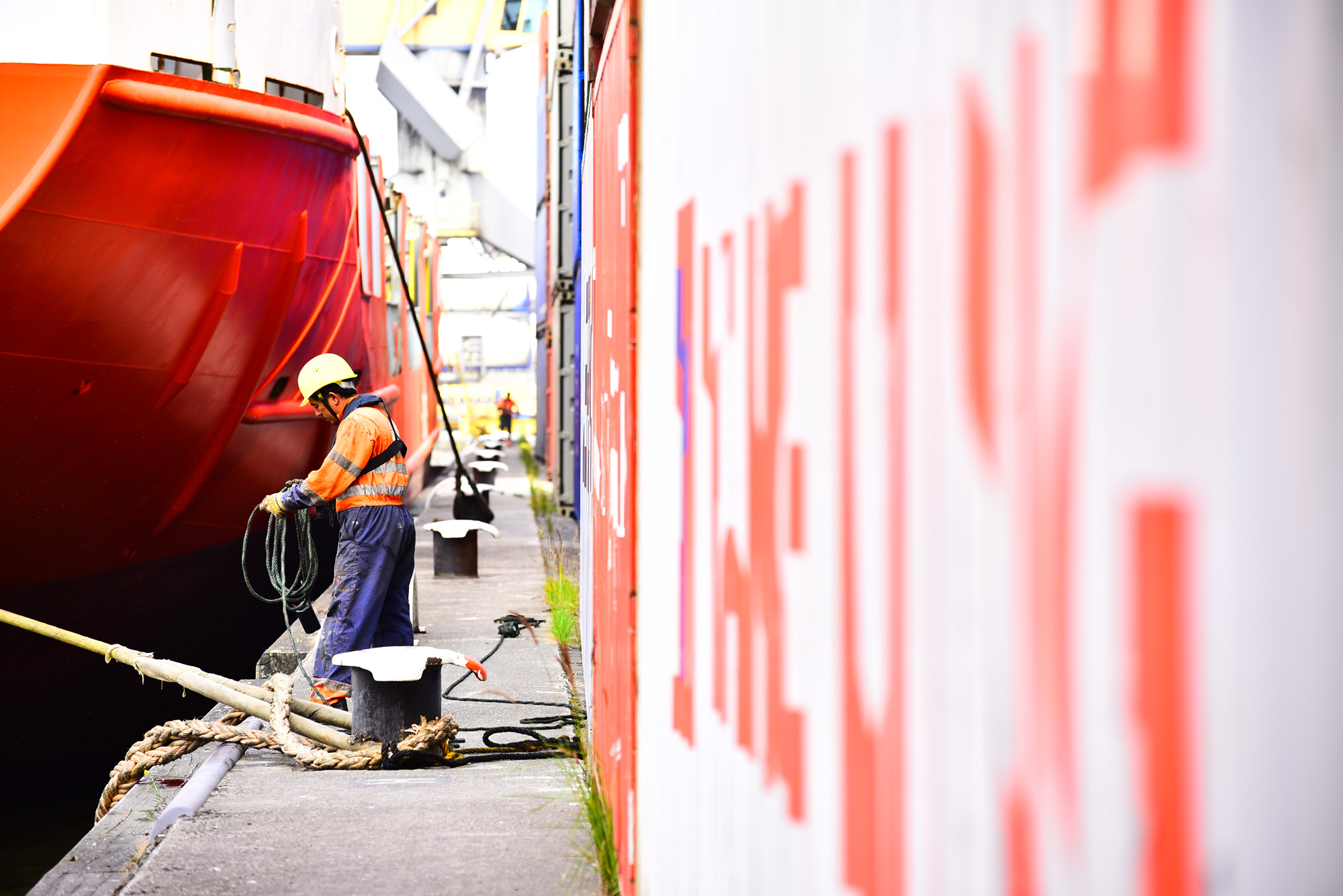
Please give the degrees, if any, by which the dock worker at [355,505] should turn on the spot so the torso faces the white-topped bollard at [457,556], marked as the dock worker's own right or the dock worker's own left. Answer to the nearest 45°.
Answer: approximately 90° to the dock worker's own right

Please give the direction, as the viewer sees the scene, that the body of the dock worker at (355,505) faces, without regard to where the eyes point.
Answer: to the viewer's left

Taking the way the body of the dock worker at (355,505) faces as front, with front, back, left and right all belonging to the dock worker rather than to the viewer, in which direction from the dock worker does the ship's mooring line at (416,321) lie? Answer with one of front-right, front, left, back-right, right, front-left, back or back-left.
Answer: right

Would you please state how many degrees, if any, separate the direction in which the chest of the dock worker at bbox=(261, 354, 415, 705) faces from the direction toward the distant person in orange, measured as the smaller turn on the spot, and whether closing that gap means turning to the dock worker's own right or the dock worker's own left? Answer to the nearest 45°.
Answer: approximately 90° to the dock worker's own right

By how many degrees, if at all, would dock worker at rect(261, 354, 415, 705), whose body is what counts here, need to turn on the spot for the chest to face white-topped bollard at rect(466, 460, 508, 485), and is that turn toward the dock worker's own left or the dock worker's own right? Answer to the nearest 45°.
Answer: approximately 90° to the dock worker's own right

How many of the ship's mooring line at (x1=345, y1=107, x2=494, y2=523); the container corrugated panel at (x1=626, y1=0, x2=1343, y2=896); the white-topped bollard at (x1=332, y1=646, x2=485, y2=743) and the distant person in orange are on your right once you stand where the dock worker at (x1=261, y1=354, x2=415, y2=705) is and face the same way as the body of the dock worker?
2

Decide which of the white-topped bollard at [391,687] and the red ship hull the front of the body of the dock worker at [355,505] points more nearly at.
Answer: the red ship hull

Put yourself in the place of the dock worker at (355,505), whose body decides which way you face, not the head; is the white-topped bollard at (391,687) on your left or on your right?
on your left

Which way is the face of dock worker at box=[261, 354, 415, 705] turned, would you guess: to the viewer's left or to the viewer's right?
to the viewer's left

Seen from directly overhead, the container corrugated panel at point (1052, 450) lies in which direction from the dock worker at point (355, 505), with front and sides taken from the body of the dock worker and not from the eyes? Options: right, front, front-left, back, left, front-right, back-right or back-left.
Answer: left
